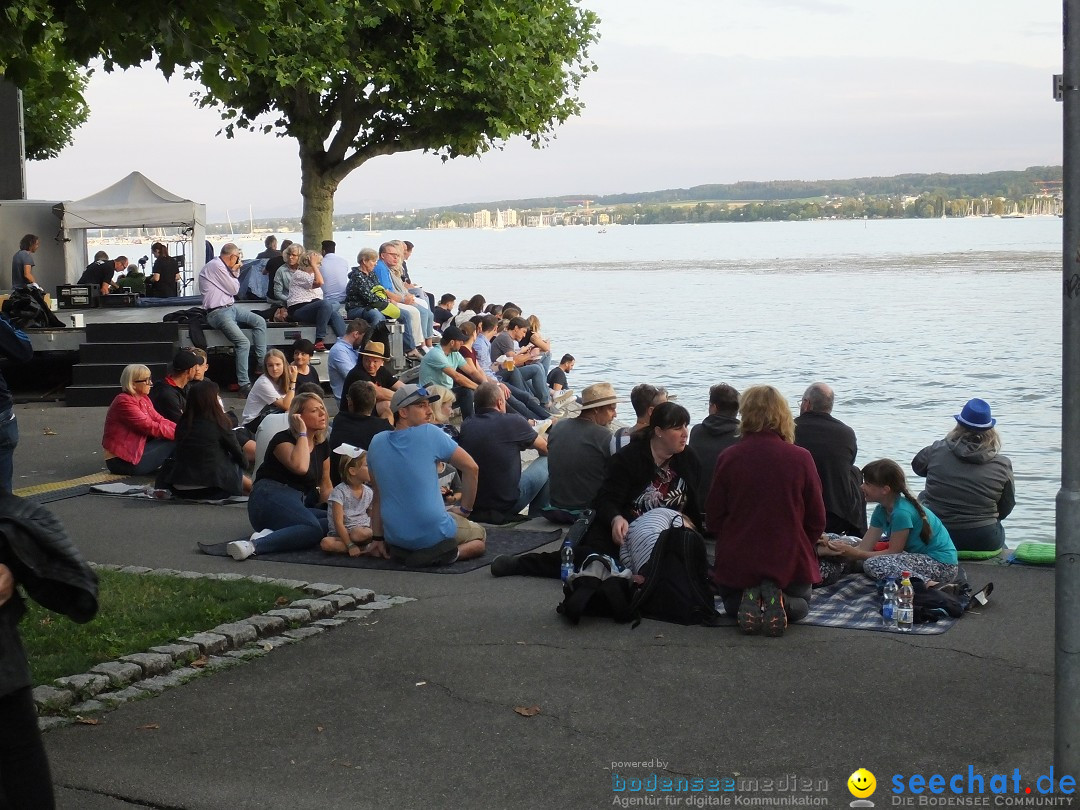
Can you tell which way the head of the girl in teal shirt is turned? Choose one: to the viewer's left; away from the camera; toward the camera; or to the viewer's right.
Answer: to the viewer's left

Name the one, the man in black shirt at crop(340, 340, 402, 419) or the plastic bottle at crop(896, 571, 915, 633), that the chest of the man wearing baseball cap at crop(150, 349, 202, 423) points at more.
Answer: the man in black shirt

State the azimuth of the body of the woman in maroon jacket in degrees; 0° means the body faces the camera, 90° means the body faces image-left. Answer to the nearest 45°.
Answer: approximately 180°

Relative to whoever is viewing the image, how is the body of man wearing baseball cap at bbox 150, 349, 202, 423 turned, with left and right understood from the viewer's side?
facing away from the viewer and to the right of the viewer

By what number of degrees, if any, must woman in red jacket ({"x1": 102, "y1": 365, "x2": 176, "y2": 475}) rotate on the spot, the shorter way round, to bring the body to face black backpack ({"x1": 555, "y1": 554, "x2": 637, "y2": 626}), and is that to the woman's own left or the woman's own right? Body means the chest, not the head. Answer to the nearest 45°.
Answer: approximately 90° to the woman's own right

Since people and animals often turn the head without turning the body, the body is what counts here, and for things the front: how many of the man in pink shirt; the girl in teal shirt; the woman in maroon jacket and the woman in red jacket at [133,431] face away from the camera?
1

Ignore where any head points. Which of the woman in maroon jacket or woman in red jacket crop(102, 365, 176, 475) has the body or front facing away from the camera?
the woman in maroon jacket

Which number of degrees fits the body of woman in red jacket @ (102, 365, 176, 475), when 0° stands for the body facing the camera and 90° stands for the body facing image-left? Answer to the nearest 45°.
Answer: approximately 270°
